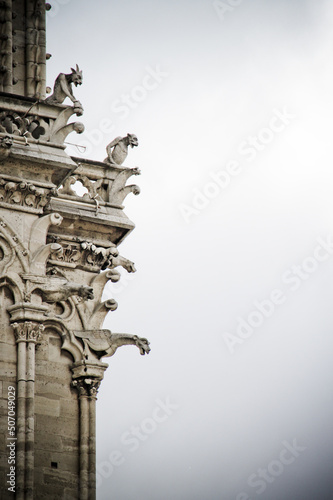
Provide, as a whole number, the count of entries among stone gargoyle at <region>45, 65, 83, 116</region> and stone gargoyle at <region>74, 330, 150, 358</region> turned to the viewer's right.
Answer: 2

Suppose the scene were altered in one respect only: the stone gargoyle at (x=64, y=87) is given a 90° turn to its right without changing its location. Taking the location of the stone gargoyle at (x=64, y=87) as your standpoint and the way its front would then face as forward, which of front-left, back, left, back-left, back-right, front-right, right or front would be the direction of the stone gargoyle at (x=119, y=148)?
back-left

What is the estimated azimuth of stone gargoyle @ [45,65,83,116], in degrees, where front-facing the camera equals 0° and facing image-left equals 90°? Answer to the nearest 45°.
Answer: approximately 270°

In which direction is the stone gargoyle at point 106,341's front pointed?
to the viewer's right

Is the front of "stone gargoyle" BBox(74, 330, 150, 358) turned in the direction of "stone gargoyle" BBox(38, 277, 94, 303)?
no

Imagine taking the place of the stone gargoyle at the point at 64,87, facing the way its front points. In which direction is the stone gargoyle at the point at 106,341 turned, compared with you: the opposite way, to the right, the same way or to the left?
the same way
